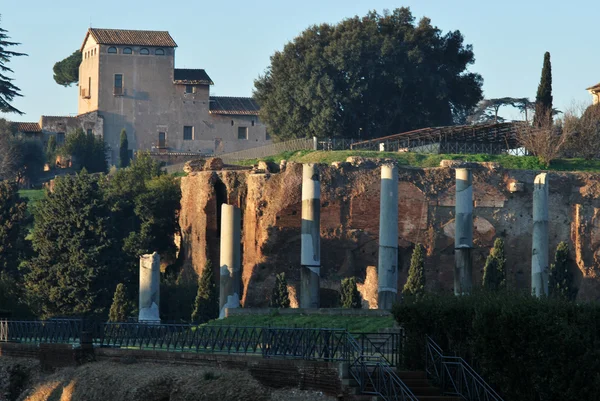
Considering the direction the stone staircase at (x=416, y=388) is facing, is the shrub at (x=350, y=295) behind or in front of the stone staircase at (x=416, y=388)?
behind

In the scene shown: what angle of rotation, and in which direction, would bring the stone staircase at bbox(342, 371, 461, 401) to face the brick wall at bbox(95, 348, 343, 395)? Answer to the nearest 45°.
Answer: approximately 135° to its right

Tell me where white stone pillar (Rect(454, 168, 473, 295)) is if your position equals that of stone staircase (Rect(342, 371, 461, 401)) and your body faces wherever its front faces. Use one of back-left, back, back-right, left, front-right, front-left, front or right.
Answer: back-left

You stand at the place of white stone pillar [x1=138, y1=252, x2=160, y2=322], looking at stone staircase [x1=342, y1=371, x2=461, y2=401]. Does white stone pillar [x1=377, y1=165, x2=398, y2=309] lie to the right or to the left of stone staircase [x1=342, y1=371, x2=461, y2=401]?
left

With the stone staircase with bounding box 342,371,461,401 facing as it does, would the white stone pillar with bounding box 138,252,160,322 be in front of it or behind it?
behind

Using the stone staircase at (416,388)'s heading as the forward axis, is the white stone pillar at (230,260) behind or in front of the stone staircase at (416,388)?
behind

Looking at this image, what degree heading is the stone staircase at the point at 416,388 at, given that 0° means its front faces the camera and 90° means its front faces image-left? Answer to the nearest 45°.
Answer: approximately 315°
